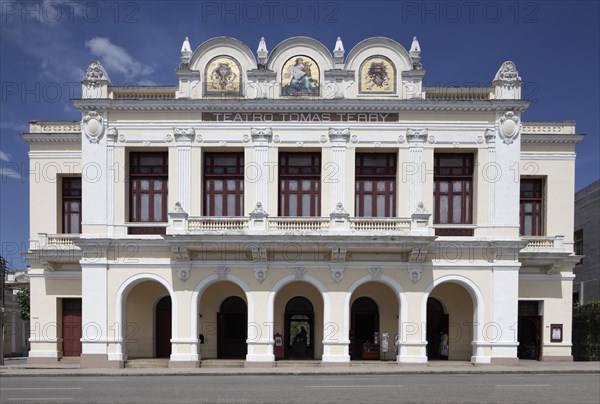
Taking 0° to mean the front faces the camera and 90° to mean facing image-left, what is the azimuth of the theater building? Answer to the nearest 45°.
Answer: approximately 0°

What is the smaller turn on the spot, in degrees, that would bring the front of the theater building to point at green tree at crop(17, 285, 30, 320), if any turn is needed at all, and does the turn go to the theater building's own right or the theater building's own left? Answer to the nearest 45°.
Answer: approximately 135° to the theater building's own right
